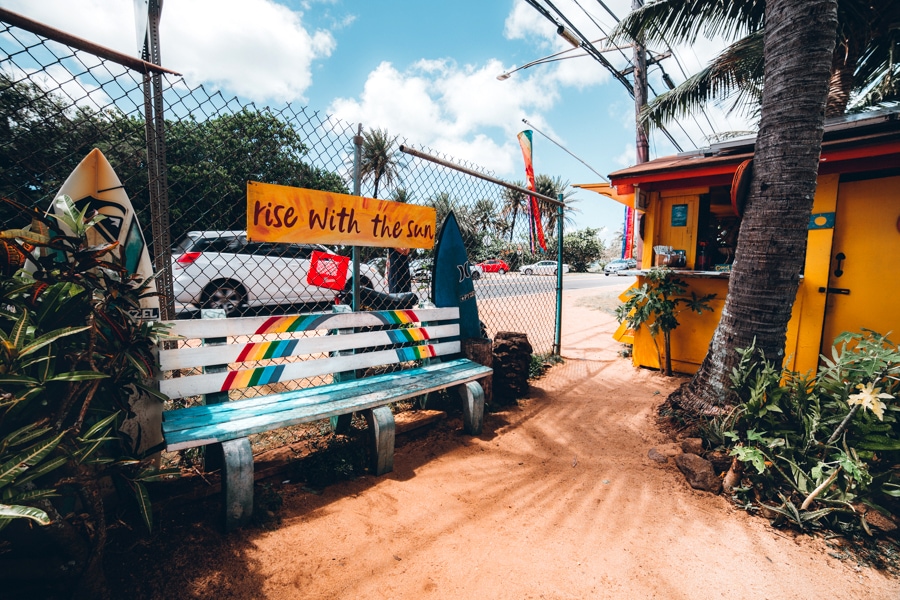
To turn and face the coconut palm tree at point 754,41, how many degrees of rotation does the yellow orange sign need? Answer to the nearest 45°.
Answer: approximately 45° to its left

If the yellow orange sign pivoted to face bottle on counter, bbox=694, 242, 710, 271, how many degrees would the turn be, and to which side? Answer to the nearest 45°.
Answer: approximately 45° to its left

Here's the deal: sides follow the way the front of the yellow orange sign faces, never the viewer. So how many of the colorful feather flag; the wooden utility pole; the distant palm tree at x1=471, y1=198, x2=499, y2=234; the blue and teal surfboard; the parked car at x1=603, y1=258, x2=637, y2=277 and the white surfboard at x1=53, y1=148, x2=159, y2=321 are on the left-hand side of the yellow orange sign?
5

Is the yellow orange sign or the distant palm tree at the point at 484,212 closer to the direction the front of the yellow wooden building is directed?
the yellow orange sign

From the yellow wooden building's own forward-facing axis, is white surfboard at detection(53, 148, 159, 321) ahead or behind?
ahead

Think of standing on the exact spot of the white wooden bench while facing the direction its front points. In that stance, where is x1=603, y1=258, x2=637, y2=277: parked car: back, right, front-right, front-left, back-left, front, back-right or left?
left

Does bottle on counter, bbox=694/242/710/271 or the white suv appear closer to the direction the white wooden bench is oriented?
the bottle on counter

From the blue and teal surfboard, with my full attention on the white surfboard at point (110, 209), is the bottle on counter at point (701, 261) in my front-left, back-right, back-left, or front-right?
back-left

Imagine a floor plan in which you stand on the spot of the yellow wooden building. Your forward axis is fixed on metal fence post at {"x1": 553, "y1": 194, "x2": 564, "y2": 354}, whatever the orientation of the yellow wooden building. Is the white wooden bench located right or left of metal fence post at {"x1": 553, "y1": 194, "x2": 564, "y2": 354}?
left

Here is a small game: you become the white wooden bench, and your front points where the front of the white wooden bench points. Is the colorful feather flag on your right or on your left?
on your left

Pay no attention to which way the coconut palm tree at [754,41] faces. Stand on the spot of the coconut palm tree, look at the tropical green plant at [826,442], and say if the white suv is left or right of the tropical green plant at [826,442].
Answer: right

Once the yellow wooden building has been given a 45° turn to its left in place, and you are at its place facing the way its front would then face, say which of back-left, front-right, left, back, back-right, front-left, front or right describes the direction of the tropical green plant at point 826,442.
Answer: front

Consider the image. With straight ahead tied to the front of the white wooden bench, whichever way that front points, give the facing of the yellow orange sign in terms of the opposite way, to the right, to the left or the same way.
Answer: the same way

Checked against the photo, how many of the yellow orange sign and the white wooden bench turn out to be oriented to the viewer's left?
0

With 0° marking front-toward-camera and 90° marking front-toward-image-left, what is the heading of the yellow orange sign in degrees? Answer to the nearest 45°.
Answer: approximately 315°

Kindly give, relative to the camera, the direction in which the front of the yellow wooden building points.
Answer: facing the viewer and to the left of the viewer

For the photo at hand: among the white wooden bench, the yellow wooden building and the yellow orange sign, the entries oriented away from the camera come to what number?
0

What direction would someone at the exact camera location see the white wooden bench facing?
facing the viewer and to the right of the viewer
